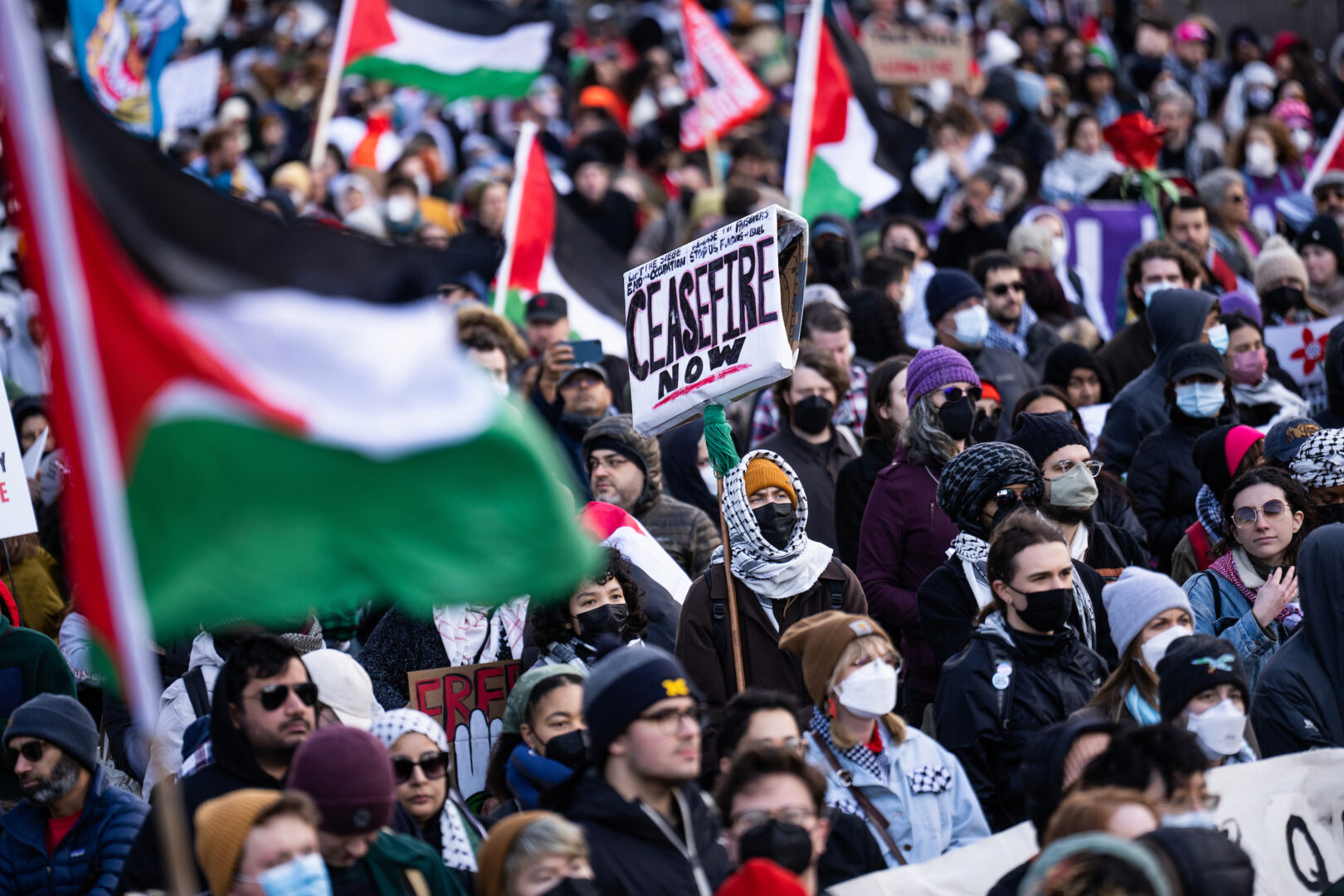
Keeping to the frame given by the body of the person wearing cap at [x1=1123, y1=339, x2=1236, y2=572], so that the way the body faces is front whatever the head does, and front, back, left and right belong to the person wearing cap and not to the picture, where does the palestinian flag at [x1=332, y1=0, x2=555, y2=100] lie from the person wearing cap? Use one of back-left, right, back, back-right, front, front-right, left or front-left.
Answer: back-right

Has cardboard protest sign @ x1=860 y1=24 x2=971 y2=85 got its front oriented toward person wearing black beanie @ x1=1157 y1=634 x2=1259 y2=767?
yes

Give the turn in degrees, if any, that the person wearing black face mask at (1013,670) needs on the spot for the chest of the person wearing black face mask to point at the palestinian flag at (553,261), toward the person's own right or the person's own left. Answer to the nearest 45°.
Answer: approximately 180°

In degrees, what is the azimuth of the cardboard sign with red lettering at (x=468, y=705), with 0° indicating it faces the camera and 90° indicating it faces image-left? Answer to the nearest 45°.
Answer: approximately 0°

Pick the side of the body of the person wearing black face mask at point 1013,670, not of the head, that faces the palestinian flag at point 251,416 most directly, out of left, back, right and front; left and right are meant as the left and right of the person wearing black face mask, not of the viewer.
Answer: right

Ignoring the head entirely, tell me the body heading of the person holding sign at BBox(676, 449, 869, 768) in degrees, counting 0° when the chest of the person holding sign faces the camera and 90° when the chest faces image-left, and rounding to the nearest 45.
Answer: approximately 0°

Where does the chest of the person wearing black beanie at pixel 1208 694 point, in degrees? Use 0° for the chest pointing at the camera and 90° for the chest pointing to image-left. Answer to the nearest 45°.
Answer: approximately 315°
